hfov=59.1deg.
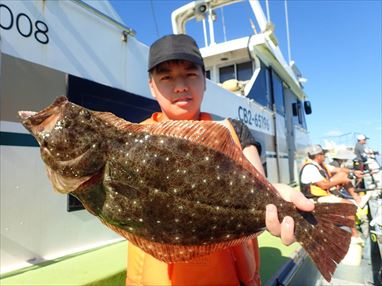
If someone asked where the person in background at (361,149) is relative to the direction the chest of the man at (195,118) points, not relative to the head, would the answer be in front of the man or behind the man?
behind

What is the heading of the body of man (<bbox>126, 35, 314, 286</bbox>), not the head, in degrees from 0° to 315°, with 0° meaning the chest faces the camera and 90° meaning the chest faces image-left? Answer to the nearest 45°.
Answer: approximately 0°

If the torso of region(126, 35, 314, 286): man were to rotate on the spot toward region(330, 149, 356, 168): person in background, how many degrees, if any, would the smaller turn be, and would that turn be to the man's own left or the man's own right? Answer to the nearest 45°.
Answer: approximately 135° to the man's own left
